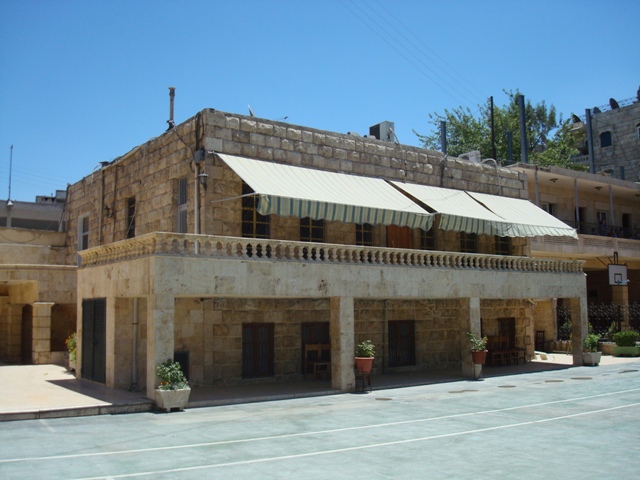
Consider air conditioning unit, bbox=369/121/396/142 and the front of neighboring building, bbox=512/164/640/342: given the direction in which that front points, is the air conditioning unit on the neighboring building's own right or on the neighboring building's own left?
on the neighboring building's own right

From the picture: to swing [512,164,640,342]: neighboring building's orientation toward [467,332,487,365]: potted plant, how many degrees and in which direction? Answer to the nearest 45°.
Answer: approximately 45° to its right

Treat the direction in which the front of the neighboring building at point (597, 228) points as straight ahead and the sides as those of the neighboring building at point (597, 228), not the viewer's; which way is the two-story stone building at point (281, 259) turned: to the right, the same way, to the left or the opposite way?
the same way

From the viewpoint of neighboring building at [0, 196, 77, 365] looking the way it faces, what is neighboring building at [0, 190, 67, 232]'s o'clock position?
neighboring building at [0, 190, 67, 232] is roughly at 6 o'clock from neighboring building at [0, 196, 77, 365].

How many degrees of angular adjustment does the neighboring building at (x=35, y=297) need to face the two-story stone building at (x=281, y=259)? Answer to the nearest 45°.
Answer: approximately 45° to its left

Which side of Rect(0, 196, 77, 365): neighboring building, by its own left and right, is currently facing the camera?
front

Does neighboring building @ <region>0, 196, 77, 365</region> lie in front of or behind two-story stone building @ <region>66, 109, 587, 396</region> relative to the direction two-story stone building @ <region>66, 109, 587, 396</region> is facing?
behind

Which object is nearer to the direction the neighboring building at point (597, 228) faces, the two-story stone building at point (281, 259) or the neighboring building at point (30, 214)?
the two-story stone building

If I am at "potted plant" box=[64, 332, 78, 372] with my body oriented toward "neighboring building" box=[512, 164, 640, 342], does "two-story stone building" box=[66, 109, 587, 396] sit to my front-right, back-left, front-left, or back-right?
front-right

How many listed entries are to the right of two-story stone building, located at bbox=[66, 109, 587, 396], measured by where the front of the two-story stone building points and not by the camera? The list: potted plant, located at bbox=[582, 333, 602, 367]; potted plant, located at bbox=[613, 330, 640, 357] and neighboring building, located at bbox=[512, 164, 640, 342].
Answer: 0

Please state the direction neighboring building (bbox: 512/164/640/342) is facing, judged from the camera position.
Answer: facing the viewer and to the right of the viewer

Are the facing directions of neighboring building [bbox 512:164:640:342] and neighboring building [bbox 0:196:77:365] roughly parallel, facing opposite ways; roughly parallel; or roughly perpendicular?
roughly parallel

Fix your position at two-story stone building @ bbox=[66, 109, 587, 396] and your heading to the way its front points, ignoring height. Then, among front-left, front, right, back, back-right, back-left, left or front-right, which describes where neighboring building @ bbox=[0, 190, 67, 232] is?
back
